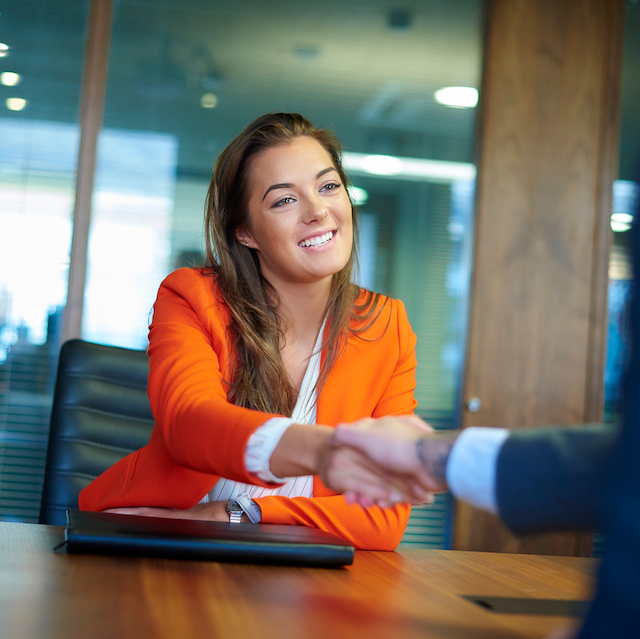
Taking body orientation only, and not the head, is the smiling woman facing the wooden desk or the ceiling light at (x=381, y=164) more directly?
the wooden desk

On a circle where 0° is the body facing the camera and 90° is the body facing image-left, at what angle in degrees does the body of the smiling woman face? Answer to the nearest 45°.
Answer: approximately 315°

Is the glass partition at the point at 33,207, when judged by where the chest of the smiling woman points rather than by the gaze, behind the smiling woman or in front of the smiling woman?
behind

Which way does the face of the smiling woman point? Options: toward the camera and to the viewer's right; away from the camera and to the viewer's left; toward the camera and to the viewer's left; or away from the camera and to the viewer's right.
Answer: toward the camera and to the viewer's right

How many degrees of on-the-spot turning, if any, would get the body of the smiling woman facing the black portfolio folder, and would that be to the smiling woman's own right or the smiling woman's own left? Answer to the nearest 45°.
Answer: approximately 45° to the smiling woman's own right

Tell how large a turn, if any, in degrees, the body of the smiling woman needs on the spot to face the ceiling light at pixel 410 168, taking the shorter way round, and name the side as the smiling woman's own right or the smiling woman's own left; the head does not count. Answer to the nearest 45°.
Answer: approximately 135° to the smiling woman's own left
